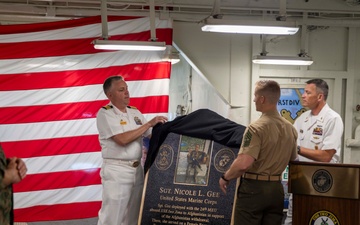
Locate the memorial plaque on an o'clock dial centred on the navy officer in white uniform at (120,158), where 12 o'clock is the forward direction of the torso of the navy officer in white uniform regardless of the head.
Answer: The memorial plaque is roughly at 11 o'clock from the navy officer in white uniform.

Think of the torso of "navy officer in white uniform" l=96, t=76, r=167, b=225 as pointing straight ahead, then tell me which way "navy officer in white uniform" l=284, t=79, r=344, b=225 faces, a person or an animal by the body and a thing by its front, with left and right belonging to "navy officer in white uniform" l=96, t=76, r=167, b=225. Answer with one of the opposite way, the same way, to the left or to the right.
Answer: to the right

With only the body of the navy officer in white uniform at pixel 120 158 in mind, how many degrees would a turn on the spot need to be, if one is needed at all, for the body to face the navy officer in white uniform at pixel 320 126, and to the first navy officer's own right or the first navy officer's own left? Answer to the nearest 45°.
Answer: approximately 45° to the first navy officer's own left

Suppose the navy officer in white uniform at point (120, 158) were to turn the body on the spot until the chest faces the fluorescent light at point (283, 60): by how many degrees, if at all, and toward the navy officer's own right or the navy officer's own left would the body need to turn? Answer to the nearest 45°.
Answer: approximately 90° to the navy officer's own left

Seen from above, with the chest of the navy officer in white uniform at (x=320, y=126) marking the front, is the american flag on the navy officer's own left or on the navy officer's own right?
on the navy officer's own right

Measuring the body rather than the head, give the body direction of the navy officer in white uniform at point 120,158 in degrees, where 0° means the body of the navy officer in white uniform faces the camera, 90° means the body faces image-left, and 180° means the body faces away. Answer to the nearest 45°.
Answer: approximately 315°
